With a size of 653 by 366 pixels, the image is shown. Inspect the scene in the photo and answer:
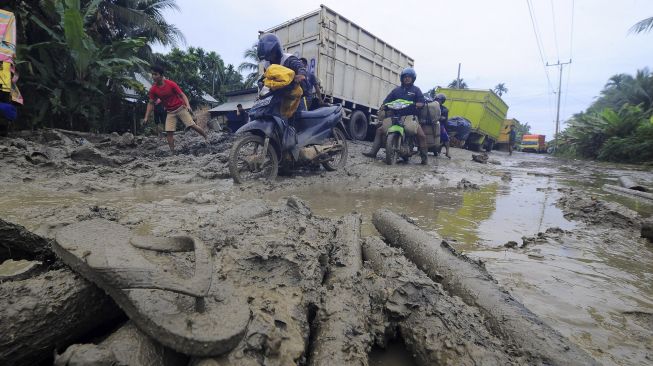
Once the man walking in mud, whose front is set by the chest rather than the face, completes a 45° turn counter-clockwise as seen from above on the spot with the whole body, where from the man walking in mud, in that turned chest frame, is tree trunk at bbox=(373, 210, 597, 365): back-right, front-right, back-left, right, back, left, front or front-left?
front

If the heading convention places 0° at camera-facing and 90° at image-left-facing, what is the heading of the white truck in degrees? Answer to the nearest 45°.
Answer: approximately 225°

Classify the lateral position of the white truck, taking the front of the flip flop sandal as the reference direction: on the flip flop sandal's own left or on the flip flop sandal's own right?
on the flip flop sandal's own left

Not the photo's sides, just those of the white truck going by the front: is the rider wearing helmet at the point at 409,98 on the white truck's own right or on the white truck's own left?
on the white truck's own right

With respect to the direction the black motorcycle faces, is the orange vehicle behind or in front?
behind

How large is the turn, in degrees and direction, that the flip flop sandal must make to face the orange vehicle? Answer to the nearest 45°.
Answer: approximately 90° to its left

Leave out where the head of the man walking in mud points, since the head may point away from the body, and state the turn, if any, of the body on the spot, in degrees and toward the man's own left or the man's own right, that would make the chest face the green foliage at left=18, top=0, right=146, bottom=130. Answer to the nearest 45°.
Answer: approximately 90° to the man's own right

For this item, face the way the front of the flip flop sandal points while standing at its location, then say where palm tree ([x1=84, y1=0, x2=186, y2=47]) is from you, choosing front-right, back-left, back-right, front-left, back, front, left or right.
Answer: back-left

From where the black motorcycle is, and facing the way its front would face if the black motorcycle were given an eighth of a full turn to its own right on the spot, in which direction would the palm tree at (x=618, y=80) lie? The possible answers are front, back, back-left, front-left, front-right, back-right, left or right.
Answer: back-right

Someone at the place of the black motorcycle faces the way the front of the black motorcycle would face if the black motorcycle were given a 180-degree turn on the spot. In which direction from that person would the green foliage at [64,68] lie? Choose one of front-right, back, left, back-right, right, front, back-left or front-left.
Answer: left

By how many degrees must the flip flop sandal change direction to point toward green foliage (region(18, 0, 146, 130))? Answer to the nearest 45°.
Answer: approximately 135° to its left

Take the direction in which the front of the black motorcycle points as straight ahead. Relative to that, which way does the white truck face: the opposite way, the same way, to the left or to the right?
the opposite way

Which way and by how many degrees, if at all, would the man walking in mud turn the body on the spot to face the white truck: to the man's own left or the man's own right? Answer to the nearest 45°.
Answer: approximately 135° to the man's own left

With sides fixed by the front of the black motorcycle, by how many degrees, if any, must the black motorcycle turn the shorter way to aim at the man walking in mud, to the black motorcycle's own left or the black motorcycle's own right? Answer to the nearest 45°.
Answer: approximately 90° to the black motorcycle's own right
